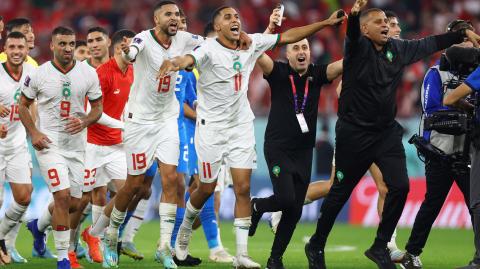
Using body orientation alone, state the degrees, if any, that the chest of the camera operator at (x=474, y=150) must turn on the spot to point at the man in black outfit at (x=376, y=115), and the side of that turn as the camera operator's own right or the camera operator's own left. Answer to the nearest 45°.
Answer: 0° — they already face them

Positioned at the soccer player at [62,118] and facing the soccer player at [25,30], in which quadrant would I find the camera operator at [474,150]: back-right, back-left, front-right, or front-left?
back-right

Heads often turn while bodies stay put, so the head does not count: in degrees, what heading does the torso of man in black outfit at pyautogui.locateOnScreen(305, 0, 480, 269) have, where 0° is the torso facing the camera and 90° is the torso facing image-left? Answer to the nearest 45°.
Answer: approximately 315°

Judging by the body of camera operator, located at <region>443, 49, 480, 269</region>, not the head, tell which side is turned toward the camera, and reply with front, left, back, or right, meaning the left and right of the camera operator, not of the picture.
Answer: left

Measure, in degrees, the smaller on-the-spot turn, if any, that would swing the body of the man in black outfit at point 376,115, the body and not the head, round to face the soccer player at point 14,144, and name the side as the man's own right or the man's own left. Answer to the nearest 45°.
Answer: approximately 135° to the man's own right

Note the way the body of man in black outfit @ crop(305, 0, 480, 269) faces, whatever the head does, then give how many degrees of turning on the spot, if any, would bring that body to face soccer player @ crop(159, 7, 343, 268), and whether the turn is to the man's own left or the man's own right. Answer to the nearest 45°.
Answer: approximately 135° to the man's own right
